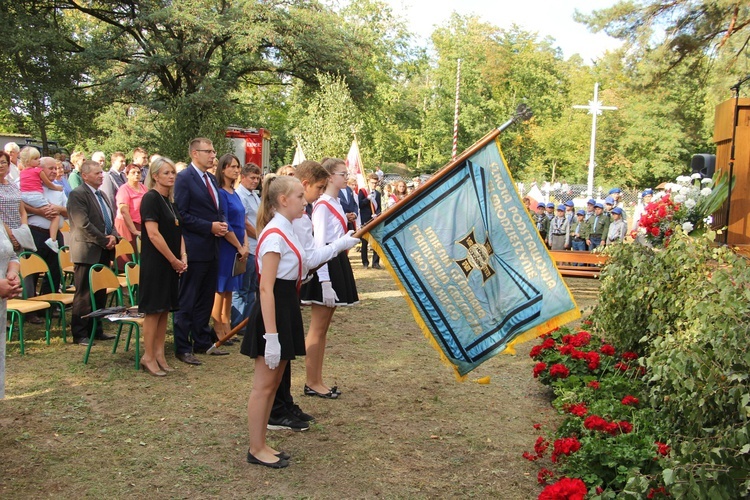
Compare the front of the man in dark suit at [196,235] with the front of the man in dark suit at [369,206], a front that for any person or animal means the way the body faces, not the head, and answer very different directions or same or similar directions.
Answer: same or similar directions

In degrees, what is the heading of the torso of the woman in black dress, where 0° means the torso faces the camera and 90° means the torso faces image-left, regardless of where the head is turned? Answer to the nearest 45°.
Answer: approximately 315°

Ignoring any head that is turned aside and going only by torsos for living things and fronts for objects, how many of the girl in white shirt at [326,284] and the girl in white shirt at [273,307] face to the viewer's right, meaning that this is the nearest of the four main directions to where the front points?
2

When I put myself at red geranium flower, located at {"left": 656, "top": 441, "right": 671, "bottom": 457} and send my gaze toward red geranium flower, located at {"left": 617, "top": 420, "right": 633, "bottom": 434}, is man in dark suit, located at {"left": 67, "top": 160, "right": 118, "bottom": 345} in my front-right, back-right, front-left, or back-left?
front-left

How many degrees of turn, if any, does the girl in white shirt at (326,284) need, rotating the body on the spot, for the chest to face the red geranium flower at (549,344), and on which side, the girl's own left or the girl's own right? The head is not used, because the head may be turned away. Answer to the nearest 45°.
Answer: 0° — they already face it

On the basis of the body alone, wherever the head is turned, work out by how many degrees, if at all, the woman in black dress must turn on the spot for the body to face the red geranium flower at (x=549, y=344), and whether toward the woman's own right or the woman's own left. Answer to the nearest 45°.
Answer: approximately 45° to the woman's own left

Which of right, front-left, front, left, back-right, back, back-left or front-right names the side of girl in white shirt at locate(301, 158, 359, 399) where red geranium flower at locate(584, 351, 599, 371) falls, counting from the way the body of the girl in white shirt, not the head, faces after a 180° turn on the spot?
back

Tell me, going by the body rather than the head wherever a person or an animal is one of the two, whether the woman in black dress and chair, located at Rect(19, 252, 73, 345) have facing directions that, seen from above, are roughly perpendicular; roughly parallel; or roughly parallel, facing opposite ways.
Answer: roughly parallel

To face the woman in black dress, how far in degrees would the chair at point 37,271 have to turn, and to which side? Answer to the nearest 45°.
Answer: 0° — it already faces them

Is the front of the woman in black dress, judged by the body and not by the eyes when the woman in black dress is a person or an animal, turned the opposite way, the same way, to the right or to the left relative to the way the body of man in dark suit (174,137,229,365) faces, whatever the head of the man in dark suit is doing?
the same way

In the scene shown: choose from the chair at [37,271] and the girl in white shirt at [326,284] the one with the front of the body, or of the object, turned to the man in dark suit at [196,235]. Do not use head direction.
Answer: the chair

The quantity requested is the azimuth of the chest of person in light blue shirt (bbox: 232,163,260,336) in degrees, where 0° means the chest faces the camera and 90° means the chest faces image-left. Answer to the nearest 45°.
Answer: approximately 315°

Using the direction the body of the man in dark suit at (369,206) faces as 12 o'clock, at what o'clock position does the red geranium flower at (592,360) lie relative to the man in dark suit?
The red geranium flower is roughly at 1 o'clock from the man in dark suit.

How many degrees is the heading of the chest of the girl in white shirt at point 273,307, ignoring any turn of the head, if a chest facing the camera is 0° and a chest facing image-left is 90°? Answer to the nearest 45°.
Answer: approximately 270°

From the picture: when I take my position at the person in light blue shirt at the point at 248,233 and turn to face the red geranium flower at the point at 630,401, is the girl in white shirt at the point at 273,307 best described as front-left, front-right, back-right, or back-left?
front-right

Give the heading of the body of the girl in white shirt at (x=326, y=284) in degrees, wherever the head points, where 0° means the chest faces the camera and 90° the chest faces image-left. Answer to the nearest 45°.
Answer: approximately 270°

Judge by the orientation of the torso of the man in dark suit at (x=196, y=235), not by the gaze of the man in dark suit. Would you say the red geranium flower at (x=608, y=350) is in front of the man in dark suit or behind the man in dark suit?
in front

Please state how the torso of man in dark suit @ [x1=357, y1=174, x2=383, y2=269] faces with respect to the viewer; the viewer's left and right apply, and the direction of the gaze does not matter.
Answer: facing the viewer and to the right of the viewer

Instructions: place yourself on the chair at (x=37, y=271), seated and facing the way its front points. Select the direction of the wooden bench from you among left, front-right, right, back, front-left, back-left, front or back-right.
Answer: front-left
